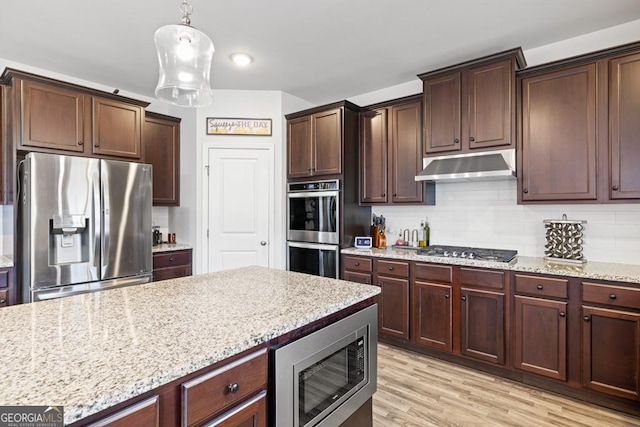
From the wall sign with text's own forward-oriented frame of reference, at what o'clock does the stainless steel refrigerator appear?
The stainless steel refrigerator is roughly at 2 o'clock from the wall sign with text.

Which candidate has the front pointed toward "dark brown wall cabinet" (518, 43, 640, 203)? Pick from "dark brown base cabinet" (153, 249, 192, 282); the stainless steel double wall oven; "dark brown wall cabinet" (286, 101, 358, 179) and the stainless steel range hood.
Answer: the dark brown base cabinet

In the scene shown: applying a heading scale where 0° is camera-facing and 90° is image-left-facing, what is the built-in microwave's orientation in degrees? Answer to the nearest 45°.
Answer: approximately 315°

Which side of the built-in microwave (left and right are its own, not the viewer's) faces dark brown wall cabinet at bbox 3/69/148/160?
back

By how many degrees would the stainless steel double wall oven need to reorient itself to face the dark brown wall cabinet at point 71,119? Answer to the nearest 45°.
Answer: approximately 45° to its right

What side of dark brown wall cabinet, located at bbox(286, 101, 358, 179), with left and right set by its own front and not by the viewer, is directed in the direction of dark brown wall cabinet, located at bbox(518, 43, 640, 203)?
left

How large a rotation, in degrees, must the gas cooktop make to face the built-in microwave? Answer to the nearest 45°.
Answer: approximately 45° to its left

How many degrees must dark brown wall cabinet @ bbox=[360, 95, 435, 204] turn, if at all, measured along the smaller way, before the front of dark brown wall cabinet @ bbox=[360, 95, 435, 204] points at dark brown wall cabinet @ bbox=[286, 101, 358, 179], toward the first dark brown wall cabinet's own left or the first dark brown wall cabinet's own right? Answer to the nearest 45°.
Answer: approximately 45° to the first dark brown wall cabinet's own right

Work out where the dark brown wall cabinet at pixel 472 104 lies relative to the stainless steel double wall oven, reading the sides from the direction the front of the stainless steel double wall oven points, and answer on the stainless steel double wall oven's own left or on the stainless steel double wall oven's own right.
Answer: on the stainless steel double wall oven's own left
